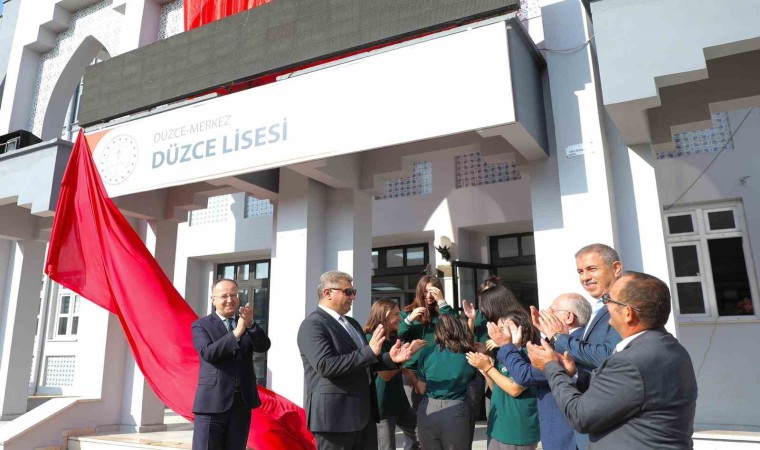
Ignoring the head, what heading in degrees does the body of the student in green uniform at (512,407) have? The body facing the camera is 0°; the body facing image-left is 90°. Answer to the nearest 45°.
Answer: approximately 90°

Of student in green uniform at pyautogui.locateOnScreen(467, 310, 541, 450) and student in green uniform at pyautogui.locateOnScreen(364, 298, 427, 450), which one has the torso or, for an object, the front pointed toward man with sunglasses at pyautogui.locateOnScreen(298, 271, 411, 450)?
student in green uniform at pyautogui.locateOnScreen(467, 310, 541, 450)

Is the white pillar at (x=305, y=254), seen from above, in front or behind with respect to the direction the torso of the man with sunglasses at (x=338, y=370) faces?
behind

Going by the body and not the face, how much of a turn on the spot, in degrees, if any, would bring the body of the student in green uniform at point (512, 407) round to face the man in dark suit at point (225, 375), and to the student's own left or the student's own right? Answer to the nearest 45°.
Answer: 0° — they already face them

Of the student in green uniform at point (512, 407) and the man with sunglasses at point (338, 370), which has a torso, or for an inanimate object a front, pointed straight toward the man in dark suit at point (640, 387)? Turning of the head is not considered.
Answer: the man with sunglasses

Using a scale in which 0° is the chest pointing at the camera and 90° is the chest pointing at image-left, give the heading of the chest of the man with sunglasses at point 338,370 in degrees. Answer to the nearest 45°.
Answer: approximately 315°

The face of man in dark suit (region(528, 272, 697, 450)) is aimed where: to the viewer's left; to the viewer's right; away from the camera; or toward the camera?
to the viewer's left

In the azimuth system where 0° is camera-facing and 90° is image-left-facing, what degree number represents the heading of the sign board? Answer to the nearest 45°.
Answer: approximately 45°
